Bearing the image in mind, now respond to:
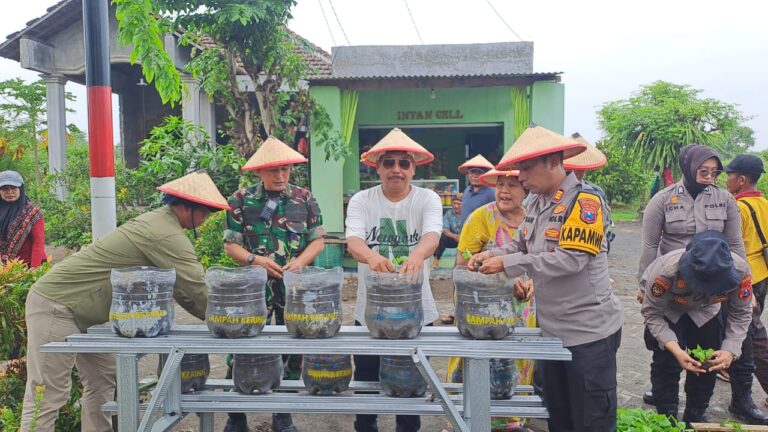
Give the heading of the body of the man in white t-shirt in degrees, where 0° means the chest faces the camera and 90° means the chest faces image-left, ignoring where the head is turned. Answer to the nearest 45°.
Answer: approximately 0°

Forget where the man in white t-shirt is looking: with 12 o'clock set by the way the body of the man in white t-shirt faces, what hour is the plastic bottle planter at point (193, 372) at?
The plastic bottle planter is roughly at 2 o'clock from the man in white t-shirt.

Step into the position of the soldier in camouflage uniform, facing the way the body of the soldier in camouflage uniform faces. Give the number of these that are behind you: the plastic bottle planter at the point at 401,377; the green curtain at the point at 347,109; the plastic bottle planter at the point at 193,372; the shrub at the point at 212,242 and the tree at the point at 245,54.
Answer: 3

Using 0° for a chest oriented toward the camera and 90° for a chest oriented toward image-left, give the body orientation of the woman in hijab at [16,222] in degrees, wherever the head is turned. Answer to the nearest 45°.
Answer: approximately 45°

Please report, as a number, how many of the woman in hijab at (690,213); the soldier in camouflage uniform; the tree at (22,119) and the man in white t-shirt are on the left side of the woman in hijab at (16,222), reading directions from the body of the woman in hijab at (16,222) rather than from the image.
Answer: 3

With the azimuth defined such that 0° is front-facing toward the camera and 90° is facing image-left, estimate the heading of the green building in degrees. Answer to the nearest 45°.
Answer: approximately 0°

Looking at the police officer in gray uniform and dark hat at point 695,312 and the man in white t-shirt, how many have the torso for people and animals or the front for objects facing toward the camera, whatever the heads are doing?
2
